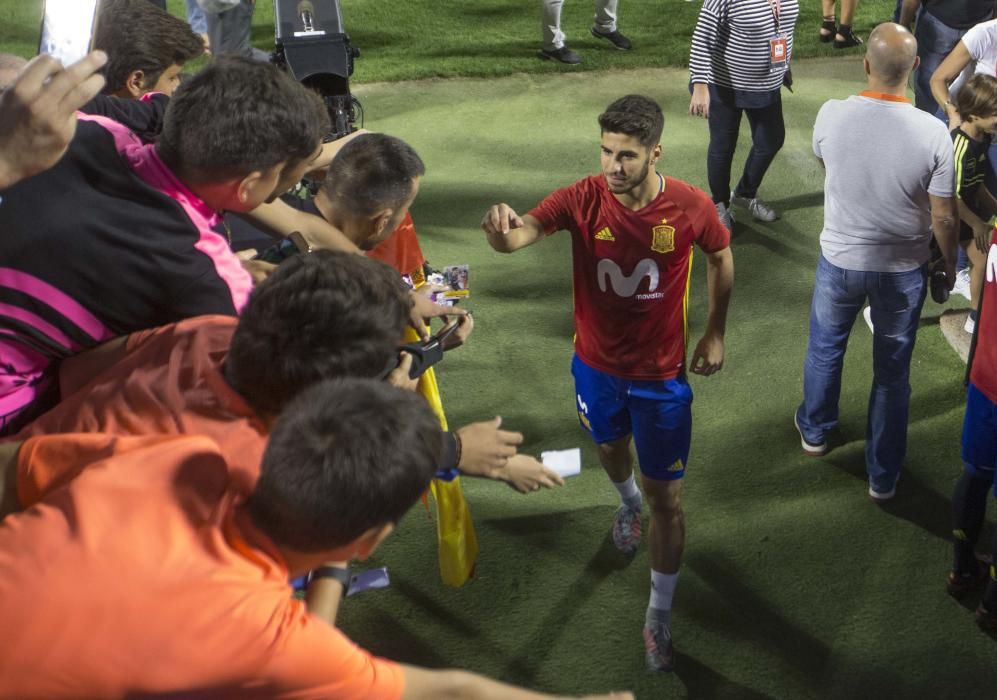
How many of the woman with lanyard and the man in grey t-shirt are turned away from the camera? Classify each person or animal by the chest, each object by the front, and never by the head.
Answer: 1

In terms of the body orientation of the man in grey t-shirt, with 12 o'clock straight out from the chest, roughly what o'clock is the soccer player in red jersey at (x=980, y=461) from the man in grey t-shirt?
The soccer player in red jersey is roughly at 5 o'clock from the man in grey t-shirt.

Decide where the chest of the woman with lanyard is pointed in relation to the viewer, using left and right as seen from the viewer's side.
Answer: facing the viewer and to the right of the viewer

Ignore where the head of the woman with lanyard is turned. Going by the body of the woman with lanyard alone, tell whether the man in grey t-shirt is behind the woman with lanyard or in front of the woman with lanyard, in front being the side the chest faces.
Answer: in front

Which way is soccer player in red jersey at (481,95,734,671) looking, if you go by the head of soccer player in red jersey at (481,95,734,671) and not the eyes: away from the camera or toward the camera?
toward the camera

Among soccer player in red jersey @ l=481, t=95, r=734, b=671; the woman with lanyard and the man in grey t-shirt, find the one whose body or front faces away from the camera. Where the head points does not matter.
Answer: the man in grey t-shirt

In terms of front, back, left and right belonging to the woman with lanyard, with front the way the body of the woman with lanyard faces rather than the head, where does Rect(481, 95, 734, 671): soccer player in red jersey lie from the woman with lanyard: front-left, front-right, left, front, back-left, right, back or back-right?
front-right

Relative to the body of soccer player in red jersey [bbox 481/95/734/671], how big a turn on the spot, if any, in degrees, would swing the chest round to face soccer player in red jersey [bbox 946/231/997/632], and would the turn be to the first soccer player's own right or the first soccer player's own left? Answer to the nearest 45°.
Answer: approximately 90° to the first soccer player's own left

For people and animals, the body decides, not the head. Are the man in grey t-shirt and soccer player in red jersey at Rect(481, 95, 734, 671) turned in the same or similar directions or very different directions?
very different directions

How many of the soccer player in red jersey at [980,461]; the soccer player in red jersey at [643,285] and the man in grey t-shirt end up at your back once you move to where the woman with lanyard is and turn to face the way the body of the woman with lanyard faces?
0

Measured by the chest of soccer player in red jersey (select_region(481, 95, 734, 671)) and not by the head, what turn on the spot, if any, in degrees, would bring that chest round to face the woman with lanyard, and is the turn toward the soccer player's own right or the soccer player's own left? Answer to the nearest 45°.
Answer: approximately 180°

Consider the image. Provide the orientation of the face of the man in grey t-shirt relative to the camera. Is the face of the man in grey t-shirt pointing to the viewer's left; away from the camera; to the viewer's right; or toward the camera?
away from the camera

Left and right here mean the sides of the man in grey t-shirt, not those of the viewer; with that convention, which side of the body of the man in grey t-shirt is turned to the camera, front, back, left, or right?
back

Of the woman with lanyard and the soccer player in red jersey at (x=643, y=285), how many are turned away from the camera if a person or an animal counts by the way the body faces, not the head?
0

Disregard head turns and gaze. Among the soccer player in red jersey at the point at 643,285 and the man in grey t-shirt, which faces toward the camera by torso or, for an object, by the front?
the soccer player in red jersey

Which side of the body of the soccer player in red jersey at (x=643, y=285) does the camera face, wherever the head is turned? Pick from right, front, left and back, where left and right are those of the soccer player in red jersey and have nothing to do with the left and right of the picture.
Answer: front

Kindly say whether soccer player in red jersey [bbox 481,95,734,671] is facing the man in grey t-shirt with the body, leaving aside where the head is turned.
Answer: no
